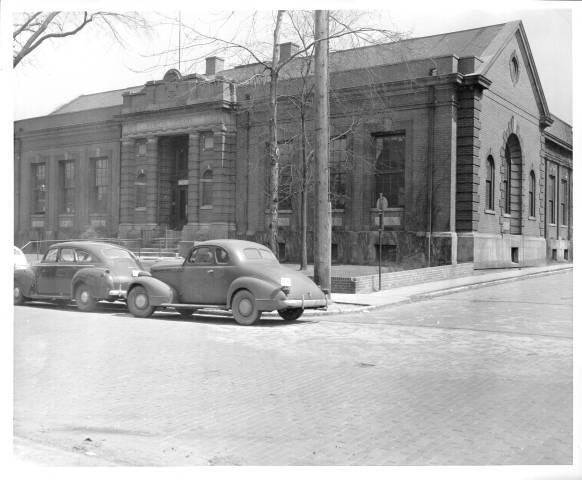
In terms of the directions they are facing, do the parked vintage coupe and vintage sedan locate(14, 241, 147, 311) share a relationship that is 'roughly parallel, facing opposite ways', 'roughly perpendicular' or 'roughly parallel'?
roughly parallel

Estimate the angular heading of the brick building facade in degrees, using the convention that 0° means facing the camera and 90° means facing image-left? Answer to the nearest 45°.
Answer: approximately 45°

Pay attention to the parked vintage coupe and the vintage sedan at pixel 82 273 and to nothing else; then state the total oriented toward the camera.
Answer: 0
